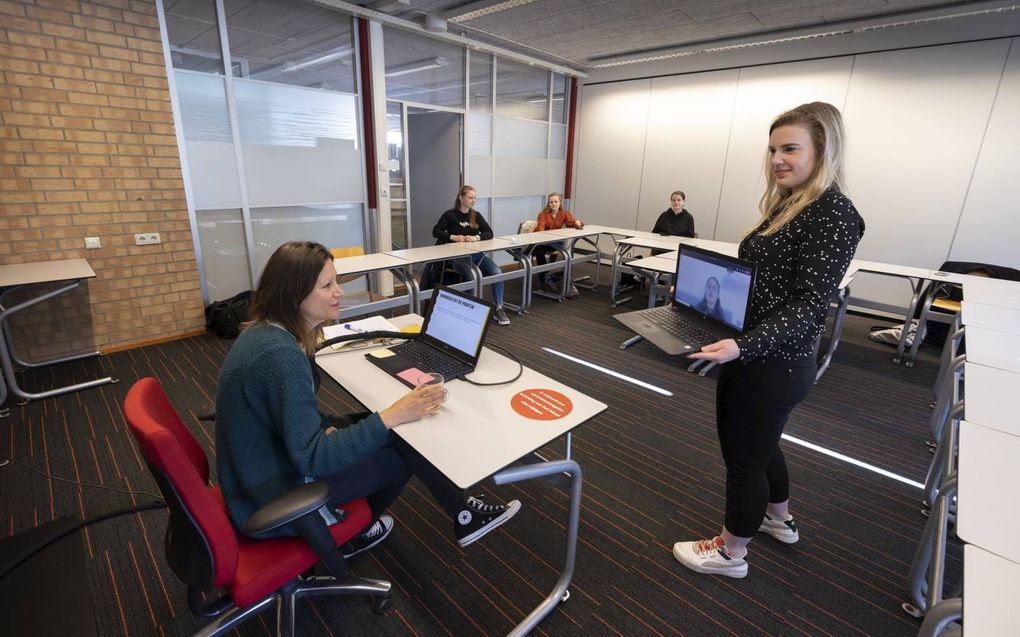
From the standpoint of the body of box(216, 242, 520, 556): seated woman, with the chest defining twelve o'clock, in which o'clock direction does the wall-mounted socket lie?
The wall-mounted socket is roughly at 8 o'clock from the seated woman.

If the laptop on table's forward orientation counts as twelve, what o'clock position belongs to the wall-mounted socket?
The wall-mounted socket is roughly at 3 o'clock from the laptop on table.

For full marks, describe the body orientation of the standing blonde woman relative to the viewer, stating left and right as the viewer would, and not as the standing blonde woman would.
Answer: facing to the left of the viewer

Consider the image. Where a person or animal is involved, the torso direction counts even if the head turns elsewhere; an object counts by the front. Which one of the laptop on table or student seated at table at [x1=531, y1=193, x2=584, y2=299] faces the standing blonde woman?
the student seated at table

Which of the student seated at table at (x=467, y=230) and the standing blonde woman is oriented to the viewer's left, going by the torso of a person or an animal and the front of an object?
the standing blonde woman

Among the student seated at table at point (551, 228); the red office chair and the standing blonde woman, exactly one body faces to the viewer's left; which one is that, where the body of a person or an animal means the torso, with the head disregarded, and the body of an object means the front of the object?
the standing blonde woman

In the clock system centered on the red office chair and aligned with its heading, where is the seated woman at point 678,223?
The seated woman is roughly at 11 o'clock from the red office chair.

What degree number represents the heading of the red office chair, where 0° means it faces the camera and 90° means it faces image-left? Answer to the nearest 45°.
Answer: approximately 270°

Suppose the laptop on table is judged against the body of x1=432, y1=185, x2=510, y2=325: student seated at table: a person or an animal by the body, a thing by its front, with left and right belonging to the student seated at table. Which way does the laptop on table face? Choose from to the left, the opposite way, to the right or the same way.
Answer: to the right

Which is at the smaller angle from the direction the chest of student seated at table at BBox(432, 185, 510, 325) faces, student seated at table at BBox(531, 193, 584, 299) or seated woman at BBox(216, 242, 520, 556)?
the seated woman

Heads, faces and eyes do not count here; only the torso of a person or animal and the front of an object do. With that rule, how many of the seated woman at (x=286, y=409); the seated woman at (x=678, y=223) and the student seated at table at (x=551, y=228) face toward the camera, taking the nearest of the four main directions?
2
